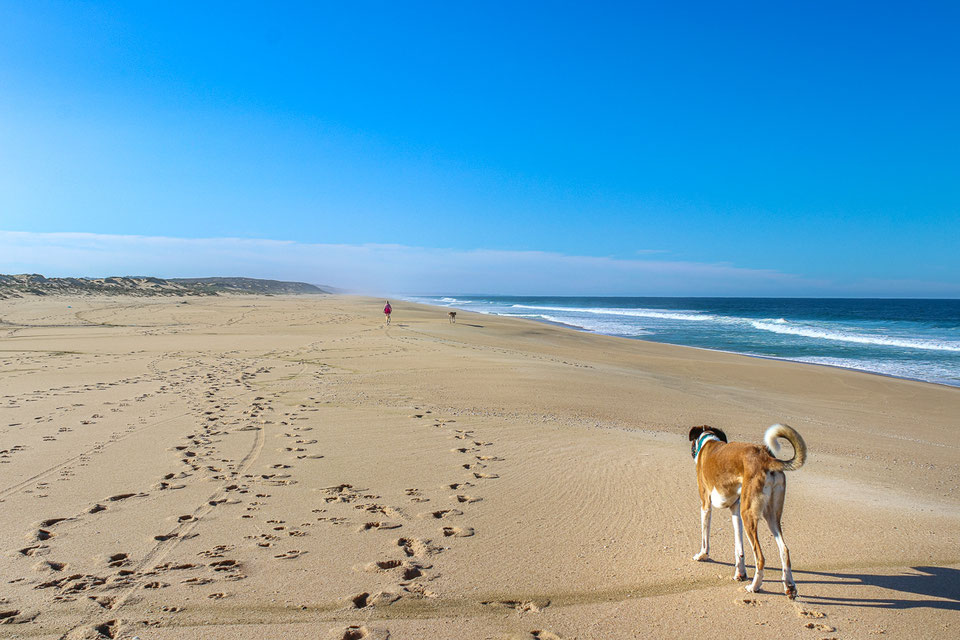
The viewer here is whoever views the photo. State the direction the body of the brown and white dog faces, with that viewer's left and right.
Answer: facing away from the viewer and to the left of the viewer
